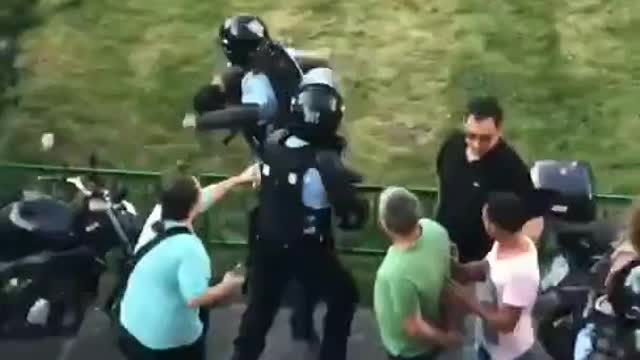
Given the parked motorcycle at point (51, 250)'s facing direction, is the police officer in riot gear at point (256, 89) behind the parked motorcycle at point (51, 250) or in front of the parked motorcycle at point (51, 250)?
in front

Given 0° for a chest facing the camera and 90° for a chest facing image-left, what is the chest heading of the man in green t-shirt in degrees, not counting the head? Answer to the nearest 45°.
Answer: approximately 225°

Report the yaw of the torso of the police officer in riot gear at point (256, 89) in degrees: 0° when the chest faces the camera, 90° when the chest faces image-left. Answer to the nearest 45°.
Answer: approximately 45°

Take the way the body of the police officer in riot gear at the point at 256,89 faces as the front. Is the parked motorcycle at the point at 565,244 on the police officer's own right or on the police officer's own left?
on the police officer's own left

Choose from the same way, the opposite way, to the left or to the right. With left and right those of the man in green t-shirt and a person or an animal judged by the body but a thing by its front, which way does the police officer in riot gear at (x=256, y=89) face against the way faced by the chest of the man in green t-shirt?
the opposite way

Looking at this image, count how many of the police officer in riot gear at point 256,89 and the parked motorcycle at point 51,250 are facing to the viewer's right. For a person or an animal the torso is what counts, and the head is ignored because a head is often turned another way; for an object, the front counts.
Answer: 1

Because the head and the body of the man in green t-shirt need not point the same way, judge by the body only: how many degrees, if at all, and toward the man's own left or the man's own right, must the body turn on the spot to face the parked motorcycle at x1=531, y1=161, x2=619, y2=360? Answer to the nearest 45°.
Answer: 0° — they already face it

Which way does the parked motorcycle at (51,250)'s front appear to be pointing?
to the viewer's right

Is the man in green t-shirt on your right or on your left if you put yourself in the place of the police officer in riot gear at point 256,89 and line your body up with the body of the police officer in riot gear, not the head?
on your left

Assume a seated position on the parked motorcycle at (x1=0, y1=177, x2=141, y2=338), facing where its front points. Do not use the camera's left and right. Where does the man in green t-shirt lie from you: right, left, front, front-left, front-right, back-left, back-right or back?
front-right
